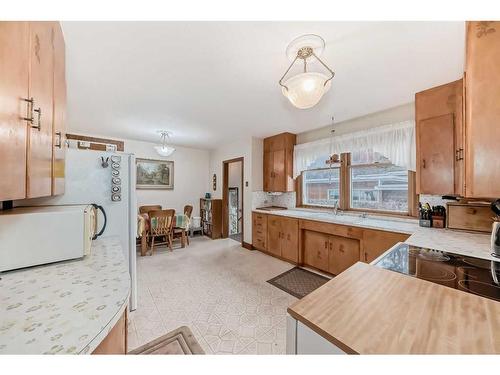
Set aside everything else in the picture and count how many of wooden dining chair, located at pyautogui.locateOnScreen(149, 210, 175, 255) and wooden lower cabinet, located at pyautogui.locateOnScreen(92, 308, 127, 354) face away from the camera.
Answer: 1

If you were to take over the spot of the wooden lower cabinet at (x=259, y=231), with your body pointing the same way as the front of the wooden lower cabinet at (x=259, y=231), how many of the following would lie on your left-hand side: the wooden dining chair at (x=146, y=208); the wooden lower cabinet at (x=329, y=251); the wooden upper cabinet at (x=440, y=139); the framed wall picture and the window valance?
3

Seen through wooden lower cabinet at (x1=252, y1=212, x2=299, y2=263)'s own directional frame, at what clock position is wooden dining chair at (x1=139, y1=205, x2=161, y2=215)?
The wooden dining chair is roughly at 2 o'clock from the wooden lower cabinet.

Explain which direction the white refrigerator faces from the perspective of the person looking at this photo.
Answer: facing to the right of the viewer

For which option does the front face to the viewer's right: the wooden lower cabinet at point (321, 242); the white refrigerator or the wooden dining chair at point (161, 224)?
the white refrigerator

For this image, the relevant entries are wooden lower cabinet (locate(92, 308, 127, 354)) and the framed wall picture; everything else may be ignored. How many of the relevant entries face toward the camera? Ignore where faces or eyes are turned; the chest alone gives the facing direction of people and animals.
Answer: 1

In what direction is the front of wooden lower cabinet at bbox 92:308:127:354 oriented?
to the viewer's right

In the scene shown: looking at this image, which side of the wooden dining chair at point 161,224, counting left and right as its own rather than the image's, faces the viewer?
back

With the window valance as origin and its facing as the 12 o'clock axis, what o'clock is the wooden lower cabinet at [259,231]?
The wooden lower cabinet is roughly at 2 o'clock from the window valance.

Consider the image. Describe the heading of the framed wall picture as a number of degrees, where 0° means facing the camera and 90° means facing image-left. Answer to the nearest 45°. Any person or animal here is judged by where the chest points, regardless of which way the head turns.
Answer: approximately 0°
